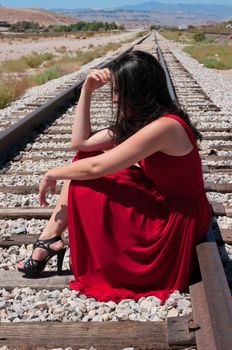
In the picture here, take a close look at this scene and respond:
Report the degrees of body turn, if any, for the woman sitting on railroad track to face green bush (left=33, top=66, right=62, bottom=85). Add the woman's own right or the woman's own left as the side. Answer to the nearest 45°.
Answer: approximately 90° to the woman's own right

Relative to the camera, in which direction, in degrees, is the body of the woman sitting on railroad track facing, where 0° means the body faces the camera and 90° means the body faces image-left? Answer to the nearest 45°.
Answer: approximately 90°
